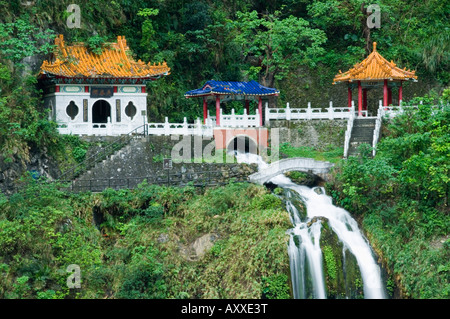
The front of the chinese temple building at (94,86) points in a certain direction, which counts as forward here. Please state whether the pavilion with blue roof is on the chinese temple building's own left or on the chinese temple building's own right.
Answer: on the chinese temple building's own left

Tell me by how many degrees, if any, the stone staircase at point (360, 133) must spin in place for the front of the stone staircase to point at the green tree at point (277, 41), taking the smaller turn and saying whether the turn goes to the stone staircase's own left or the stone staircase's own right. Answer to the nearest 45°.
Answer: approximately 135° to the stone staircase's own right

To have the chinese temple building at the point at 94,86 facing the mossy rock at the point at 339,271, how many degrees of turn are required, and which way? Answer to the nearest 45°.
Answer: approximately 45° to its left

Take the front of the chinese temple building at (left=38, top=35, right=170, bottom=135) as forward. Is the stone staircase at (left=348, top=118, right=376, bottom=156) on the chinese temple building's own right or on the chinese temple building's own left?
on the chinese temple building's own left

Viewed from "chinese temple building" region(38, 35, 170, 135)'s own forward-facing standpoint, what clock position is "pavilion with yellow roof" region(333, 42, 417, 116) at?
The pavilion with yellow roof is roughly at 9 o'clock from the chinese temple building.

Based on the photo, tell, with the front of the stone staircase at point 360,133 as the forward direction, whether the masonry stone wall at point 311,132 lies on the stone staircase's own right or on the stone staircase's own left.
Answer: on the stone staircase's own right

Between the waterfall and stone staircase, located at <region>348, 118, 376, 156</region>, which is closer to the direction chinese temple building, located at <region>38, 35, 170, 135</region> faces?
the waterfall

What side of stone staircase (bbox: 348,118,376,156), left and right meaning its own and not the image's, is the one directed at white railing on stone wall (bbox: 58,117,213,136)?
right

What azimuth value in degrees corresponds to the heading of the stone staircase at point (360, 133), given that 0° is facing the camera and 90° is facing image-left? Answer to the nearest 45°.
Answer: approximately 0°

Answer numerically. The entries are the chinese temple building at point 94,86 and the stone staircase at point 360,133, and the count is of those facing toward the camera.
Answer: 2

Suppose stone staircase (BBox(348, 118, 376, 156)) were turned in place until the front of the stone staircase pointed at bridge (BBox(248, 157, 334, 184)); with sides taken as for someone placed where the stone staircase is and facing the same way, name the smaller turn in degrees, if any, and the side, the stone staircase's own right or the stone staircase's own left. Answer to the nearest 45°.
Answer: approximately 45° to the stone staircase's own right

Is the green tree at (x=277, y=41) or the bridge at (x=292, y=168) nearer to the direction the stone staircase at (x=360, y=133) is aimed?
the bridge
